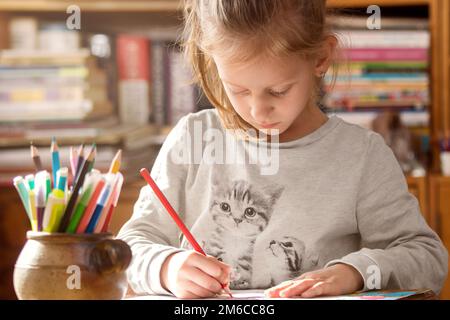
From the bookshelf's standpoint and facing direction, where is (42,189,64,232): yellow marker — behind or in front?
in front

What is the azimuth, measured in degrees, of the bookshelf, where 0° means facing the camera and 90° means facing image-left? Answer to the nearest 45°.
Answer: approximately 0°

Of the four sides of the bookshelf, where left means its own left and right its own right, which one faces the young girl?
front

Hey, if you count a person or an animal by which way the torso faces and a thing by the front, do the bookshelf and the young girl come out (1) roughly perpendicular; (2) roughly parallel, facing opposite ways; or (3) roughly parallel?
roughly parallel

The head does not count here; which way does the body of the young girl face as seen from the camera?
toward the camera

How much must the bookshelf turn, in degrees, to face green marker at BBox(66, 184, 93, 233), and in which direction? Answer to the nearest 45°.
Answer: approximately 45° to its right

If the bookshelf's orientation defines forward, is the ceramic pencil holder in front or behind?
in front

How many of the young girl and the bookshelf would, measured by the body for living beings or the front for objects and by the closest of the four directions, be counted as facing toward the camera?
2
